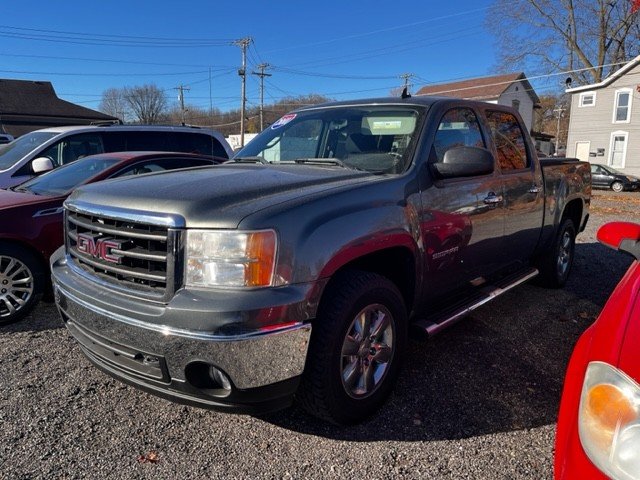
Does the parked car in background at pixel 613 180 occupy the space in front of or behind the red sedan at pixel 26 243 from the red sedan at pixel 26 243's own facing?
behind

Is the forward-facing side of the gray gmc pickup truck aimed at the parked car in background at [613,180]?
no

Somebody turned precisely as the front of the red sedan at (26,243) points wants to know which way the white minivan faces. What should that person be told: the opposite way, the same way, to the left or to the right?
the same way

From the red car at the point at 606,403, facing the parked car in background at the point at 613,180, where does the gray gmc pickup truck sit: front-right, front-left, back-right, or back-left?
front-left

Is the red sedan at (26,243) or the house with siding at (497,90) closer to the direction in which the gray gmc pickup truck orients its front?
the red sedan

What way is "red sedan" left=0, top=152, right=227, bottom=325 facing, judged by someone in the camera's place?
facing the viewer and to the left of the viewer

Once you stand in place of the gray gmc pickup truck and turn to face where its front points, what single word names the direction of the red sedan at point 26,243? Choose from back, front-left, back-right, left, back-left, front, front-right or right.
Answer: right

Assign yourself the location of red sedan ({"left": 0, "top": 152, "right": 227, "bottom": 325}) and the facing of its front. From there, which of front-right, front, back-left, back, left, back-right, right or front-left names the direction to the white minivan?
back-right

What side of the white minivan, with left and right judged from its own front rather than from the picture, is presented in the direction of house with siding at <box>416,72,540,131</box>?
back

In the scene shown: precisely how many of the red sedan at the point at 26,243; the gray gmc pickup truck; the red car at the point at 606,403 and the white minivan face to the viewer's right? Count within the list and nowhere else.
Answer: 0

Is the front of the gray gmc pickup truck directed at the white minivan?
no
